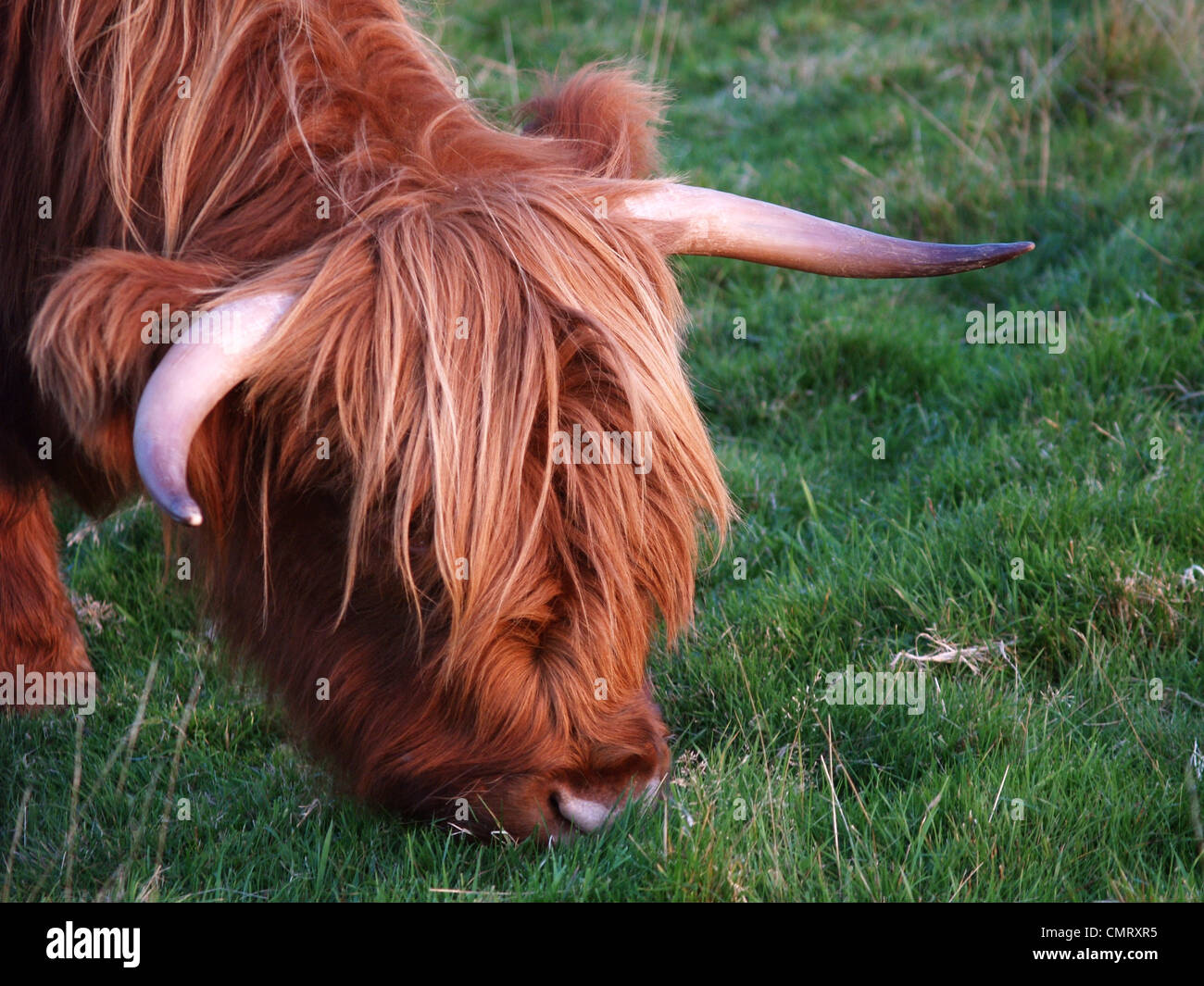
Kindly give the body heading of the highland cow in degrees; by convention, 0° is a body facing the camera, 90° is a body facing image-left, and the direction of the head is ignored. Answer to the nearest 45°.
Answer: approximately 315°
